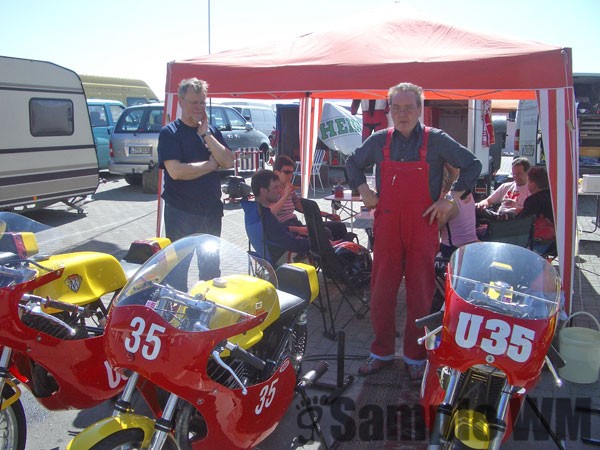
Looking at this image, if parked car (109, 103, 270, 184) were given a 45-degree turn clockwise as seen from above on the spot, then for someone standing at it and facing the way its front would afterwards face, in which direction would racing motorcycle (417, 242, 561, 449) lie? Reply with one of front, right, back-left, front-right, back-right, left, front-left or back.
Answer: right

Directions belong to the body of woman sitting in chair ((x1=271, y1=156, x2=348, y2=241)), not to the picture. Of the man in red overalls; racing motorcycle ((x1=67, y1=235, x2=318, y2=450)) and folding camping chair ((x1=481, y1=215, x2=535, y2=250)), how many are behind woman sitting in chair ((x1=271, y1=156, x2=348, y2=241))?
0

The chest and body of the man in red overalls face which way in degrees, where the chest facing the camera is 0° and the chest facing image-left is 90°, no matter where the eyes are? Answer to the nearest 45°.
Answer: approximately 0°

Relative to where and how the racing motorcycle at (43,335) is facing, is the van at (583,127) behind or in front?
behind

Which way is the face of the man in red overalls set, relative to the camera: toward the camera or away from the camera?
toward the camera

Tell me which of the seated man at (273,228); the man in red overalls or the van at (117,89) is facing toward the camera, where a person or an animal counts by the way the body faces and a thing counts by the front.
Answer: the man in red overalls

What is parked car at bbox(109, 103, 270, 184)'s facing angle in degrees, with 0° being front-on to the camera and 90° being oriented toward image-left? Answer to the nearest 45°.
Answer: approximately 225°

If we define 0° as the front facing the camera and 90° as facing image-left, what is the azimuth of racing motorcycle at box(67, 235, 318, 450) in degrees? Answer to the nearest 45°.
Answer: approximately 45°

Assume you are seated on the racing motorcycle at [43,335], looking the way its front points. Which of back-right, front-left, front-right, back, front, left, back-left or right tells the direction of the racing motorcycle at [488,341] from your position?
left

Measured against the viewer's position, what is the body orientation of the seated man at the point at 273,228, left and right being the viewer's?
facing to the right of the viewer

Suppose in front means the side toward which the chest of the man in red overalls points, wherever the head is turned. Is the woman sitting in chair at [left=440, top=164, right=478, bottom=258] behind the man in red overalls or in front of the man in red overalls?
behind

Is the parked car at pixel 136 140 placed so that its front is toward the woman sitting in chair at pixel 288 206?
no

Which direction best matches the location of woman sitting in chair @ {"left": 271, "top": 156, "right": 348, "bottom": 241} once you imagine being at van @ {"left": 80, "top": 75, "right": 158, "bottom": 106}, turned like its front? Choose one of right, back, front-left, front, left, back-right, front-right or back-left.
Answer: right

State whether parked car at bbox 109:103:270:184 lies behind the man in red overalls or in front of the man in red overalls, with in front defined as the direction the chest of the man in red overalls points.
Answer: behind
